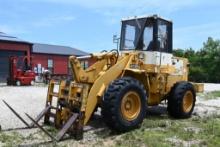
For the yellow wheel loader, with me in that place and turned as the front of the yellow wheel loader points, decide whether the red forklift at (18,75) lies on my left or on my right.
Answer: on my right

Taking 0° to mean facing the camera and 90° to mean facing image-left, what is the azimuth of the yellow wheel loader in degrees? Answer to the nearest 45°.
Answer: approximately 45°

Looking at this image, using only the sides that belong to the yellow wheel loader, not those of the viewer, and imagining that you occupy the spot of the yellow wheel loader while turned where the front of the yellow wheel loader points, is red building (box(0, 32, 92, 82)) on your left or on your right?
on your right

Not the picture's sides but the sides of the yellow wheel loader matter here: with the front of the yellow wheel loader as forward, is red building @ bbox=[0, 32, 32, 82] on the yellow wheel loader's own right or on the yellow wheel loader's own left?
on the yellow wheel loader's own right
